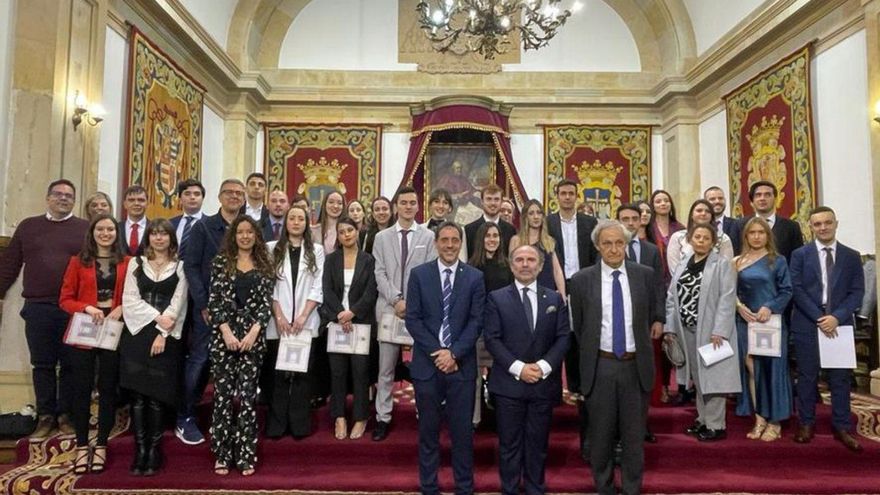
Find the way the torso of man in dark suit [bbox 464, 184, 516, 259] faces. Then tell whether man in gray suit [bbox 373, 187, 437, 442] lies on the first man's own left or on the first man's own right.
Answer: on the first man's own right

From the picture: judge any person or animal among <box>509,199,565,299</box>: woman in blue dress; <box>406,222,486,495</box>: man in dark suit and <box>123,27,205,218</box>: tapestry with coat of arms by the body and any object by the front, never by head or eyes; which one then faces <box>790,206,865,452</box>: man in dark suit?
the tapestry with coat of arms

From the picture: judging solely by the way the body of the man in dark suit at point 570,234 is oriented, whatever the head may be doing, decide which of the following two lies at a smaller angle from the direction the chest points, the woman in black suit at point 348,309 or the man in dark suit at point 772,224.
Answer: the woman in black suit

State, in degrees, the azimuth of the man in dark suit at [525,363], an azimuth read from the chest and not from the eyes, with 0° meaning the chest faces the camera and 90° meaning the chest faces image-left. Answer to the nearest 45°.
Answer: approximately 0°

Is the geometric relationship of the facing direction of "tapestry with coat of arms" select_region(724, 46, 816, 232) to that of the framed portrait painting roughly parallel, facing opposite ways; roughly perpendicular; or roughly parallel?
roughly perpendicular

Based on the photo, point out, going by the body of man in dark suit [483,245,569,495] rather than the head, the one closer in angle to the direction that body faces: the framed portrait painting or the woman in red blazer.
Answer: the woman in red blazer

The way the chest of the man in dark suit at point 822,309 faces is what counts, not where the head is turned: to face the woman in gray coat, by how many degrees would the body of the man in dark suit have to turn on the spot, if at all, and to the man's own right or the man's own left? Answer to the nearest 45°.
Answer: approximately 45° to the man's own right
